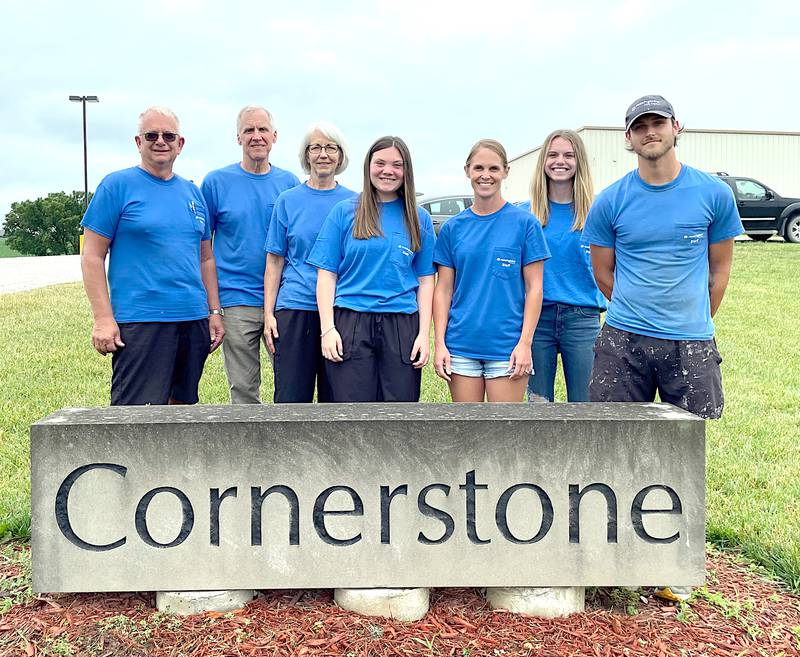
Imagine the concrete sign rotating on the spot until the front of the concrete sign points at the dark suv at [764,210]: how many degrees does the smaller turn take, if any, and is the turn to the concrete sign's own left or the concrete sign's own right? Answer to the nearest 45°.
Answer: approximately 135° to the concrete sign's own left

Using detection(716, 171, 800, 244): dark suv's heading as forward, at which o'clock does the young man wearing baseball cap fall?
The young man wearing baseball cap is roughly at 3 o'clock from the dark suv.

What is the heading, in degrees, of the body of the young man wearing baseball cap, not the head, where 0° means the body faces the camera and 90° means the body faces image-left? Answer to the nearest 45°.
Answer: approximately 0°

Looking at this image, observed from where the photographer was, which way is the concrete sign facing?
facing the viewer

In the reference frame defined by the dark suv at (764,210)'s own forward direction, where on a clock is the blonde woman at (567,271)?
The blonde woman is roughly at 3 o'clock from the dark suv.

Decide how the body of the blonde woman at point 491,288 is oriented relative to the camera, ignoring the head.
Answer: toward the camera

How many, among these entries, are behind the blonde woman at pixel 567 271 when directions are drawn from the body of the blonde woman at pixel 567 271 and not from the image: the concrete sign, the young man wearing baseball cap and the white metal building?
1

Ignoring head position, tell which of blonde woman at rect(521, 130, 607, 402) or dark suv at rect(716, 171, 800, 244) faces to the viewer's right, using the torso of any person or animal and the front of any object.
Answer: the dark suv

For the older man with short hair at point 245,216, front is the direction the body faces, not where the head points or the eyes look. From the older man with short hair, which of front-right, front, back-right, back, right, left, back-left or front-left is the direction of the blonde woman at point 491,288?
front-left

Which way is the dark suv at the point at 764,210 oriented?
to the viewer's right

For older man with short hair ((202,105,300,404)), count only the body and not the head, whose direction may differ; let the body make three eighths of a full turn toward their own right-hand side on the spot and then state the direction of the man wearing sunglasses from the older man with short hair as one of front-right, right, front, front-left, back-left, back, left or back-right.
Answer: left

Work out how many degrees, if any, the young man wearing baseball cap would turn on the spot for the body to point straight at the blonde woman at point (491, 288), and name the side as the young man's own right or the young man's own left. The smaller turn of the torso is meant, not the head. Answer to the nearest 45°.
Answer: approximately 90° to the young man's own right

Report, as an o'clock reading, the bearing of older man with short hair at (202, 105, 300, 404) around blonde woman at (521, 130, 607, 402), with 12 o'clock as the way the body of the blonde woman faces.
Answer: The older man with short hair is roughly at 3 o'clock from the blonde woman.
